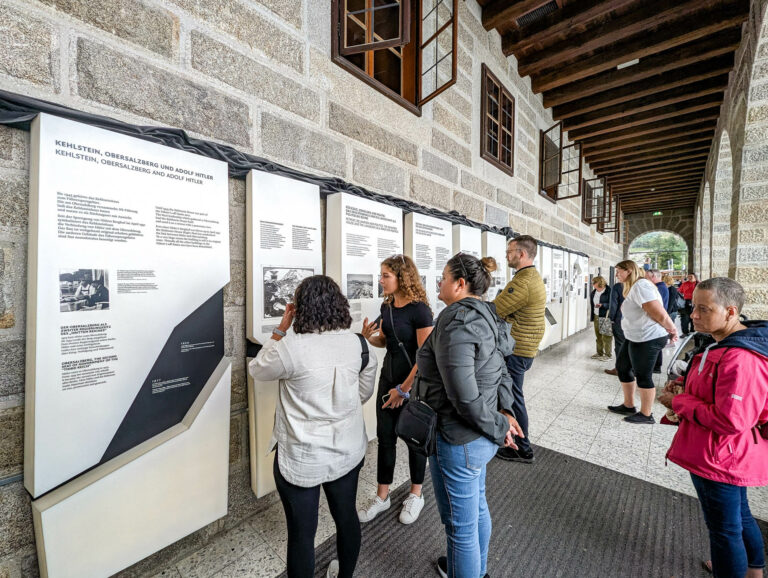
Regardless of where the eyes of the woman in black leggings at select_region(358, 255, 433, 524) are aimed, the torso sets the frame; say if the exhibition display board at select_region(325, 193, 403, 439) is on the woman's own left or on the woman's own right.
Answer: on the woman's own right

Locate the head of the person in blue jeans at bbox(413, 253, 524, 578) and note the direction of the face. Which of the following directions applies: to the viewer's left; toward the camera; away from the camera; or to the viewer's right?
to the viewer's left

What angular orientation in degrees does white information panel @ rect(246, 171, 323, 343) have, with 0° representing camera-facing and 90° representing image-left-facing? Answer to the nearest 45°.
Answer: approximately 315°

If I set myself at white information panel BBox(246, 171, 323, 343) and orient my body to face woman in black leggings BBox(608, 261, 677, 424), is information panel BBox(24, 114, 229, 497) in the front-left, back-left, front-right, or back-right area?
back-right

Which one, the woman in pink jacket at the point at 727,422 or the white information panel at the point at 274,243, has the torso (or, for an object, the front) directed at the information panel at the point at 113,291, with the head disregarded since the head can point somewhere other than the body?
the woman in pink jacket

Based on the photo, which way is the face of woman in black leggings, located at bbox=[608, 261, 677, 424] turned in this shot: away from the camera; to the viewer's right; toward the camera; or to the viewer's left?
to the viewer's left

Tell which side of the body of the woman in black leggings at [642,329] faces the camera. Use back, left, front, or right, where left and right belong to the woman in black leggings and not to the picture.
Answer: left

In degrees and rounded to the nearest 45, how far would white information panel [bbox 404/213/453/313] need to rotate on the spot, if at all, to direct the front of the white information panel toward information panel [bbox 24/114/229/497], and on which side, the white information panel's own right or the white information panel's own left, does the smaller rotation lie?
approximately 90° to the white information panel's own right

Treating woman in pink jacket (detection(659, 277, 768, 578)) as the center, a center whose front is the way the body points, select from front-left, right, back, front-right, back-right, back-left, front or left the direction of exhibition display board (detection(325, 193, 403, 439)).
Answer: front-right

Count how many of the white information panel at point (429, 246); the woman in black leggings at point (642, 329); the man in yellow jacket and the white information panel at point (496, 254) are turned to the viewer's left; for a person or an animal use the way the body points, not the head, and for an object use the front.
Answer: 2

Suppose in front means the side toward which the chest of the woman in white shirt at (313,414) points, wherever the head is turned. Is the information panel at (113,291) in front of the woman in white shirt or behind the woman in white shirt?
in front

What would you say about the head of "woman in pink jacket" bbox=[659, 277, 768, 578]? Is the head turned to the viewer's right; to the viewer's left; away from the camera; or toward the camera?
to the viewer's left

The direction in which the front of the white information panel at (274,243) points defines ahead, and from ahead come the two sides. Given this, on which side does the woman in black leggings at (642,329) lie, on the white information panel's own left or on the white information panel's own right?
on the white information panel's own left

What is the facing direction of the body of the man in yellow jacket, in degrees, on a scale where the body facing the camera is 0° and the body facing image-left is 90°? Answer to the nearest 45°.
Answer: approximately 90°

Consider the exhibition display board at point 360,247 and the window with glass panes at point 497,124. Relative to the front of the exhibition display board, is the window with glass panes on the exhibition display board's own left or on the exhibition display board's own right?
on the exhibition display board's own left

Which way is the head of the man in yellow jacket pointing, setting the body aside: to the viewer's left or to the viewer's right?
to the viewer's left

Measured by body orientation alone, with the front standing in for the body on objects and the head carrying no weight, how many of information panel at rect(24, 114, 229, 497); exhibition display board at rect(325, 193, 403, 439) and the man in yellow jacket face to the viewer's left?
1

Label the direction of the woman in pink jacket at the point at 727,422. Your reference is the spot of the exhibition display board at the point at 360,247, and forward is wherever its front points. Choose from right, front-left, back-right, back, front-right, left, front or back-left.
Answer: front

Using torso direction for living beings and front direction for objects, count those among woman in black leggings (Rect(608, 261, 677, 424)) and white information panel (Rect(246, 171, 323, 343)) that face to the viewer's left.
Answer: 1
